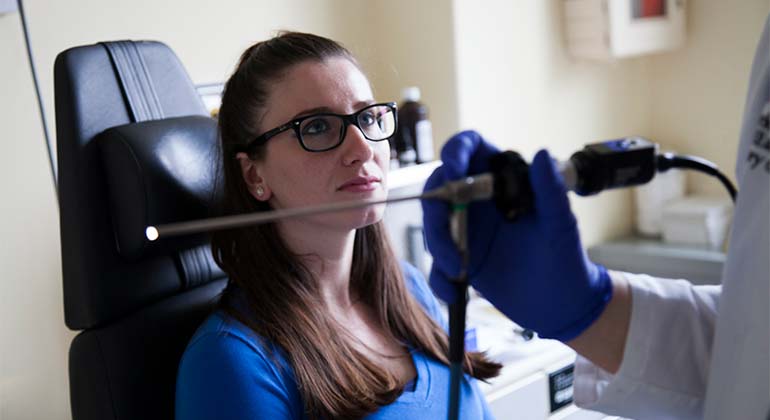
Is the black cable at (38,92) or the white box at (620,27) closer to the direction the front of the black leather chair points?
the white box

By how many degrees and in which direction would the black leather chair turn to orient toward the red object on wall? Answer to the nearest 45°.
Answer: approximately 90° to its left

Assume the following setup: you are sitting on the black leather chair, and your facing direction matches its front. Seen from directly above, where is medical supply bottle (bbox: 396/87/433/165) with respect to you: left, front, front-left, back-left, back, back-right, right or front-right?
left

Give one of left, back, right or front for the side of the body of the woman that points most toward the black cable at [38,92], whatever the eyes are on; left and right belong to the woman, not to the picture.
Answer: back

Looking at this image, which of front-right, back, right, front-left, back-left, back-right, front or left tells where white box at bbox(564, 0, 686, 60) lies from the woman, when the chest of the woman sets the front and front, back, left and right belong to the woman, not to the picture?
left

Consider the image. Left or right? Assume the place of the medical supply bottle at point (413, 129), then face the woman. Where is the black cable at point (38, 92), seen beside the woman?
right

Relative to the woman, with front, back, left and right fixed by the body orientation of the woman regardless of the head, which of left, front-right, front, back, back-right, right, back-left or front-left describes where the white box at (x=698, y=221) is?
left

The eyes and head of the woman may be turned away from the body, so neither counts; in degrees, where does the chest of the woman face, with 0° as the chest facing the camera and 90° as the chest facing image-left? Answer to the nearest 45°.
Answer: approximately 315°

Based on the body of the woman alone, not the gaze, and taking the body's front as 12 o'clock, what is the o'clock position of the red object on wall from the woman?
The red object on wall is roughly at 9 o'clock from the woman.
